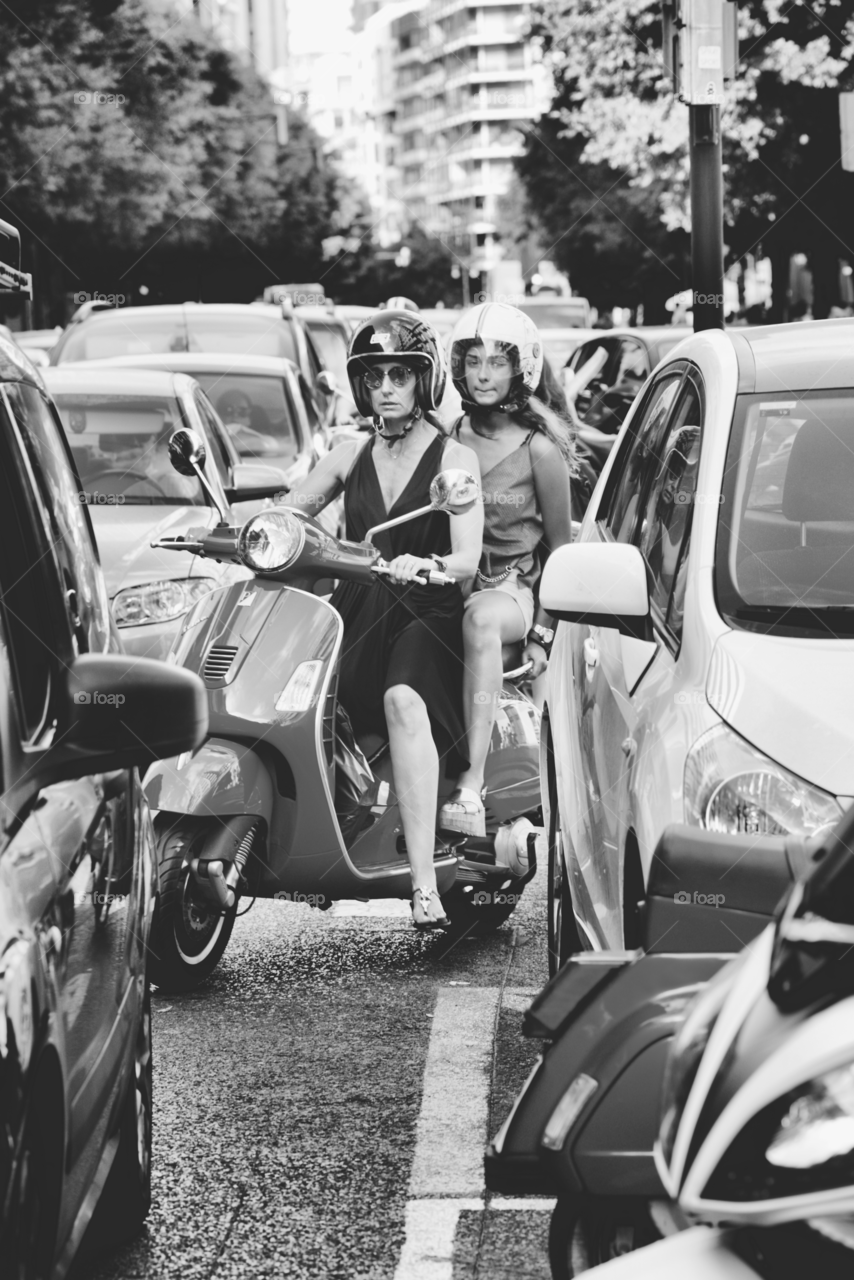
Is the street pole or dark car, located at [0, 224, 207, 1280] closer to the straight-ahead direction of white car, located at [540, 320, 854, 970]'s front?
the dark car

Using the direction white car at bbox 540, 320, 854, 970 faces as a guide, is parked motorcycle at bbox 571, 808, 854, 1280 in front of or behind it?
in front

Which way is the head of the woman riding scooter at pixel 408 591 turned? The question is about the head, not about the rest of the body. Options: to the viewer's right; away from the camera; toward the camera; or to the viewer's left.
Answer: toward the camera

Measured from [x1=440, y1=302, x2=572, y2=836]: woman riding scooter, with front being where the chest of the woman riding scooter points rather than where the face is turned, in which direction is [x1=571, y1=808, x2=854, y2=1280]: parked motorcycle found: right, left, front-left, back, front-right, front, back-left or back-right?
front-left

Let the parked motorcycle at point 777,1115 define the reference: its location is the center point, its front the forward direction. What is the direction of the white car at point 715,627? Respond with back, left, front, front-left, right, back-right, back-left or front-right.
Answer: back-right

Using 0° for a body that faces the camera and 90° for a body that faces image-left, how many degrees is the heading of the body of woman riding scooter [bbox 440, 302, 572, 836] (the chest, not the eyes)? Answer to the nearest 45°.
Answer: approximately 45°

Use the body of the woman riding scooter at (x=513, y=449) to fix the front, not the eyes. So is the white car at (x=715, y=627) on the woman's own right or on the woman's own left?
on the woman's own left

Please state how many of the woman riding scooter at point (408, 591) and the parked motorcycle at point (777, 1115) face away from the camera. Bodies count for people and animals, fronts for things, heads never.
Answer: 0

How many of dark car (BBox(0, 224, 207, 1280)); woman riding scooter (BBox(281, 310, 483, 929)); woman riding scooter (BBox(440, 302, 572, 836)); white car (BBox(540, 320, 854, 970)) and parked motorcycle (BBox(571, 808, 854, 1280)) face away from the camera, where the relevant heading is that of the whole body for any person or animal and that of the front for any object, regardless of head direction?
0

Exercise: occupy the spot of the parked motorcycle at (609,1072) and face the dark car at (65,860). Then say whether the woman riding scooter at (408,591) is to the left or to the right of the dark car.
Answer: right

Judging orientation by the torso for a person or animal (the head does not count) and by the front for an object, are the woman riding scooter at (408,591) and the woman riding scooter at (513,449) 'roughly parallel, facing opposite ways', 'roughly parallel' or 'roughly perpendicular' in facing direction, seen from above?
roughly parallel

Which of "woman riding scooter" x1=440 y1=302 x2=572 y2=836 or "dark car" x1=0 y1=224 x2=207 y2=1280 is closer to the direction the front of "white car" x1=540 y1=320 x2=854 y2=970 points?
the dark car

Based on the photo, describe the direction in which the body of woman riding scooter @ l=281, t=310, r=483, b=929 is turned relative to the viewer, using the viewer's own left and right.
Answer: facing the viewer and to the left of the viewer

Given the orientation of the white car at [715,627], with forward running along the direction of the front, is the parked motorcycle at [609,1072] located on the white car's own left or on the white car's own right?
on the white car's own right

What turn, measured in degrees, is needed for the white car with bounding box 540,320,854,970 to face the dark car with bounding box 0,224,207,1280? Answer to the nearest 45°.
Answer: approximately 90° to its right

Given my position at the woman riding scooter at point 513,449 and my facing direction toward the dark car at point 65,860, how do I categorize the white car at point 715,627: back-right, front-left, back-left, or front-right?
front-left
